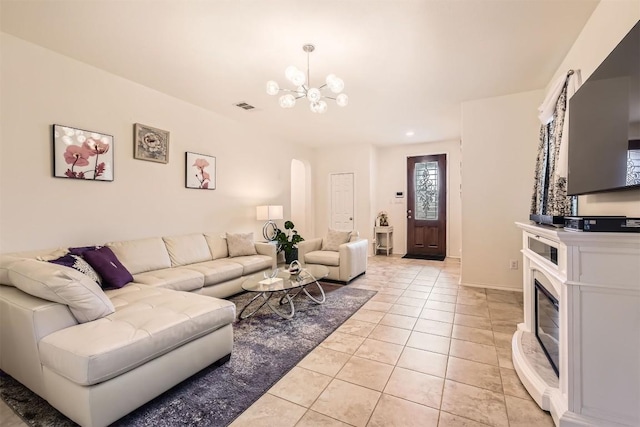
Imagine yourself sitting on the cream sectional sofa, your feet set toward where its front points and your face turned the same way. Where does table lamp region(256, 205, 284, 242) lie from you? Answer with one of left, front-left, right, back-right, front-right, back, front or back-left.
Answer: left

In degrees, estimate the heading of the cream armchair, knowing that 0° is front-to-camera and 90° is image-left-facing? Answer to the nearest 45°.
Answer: approximately 45°

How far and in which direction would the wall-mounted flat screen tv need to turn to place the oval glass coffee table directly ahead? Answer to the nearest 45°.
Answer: approximately 45° to its right

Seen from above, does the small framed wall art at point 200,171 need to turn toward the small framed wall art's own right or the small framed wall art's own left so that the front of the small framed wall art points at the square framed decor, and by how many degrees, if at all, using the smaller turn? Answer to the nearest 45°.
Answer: approximately 90° to the small framed wall art's own right

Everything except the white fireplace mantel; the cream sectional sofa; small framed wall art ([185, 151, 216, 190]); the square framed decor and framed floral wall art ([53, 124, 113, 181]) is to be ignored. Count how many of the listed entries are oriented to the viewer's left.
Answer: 1

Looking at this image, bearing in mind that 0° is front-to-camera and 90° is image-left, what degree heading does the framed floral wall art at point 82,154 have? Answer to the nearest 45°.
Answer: approximately 315°

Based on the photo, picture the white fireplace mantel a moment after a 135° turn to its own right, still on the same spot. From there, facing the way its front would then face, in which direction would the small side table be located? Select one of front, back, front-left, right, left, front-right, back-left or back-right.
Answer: left

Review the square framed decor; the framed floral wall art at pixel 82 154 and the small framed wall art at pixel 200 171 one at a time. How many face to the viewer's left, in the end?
0

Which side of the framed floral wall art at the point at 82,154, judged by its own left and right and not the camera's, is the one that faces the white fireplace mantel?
front

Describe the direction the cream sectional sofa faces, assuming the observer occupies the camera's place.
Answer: facing the viewer and to the right of the viewer

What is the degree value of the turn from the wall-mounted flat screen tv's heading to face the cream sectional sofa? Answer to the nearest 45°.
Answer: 0° — it already faces it

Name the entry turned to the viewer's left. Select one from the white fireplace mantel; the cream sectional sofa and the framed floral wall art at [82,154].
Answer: the white fireplace mantel

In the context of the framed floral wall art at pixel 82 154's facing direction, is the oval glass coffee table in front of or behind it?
in front

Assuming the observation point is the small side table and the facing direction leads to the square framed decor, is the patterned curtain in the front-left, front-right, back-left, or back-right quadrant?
front-left
